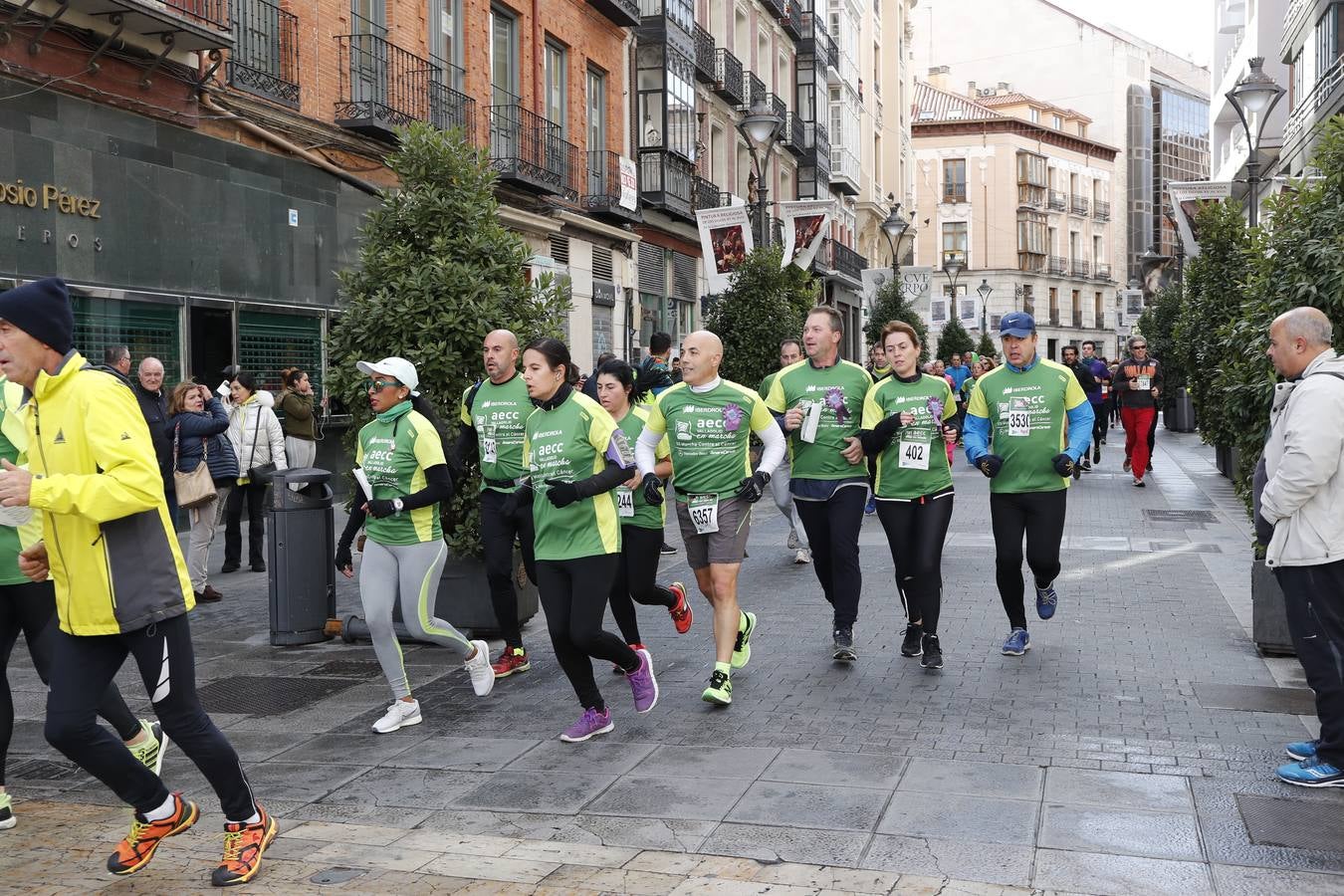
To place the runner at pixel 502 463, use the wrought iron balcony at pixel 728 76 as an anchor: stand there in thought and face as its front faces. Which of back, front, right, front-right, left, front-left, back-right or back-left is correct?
front-right

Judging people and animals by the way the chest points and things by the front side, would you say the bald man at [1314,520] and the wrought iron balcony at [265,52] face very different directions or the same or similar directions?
very different directions

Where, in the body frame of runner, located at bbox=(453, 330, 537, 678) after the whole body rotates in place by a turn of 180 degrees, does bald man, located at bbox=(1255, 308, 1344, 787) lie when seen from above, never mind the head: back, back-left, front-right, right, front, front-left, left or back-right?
right

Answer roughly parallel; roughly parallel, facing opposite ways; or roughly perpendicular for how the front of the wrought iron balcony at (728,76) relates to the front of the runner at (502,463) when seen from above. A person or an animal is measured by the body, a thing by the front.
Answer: roughly perpendicular

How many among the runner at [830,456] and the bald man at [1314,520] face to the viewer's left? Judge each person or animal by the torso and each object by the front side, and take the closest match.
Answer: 1

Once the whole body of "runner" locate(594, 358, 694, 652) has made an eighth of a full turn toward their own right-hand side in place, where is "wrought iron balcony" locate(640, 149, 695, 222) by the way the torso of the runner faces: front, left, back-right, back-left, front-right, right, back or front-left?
right

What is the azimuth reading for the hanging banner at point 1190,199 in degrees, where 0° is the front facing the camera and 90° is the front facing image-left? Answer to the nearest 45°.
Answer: approximately 0°

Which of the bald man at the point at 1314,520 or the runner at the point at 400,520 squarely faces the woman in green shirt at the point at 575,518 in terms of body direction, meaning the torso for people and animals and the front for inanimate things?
the bald man

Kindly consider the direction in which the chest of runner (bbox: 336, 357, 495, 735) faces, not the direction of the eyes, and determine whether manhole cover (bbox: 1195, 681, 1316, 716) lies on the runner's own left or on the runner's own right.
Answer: on the runner's own left
